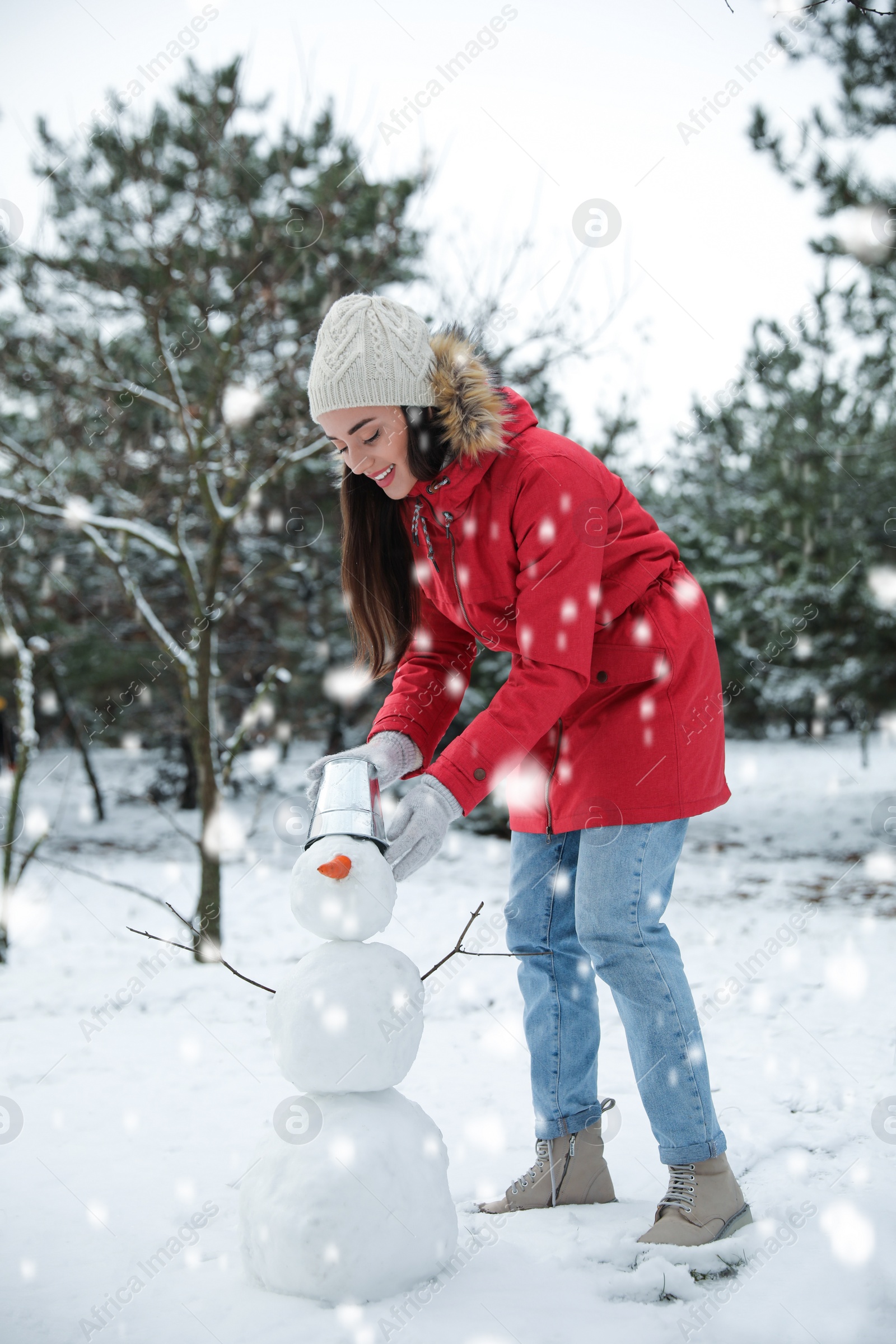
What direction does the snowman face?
toward the camera

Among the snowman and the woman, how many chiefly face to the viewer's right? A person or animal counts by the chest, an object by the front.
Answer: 0

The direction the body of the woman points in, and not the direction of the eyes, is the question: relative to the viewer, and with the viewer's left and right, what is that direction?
facing the viewer and to the left of the viewer

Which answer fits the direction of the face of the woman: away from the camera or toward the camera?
toward the camera
